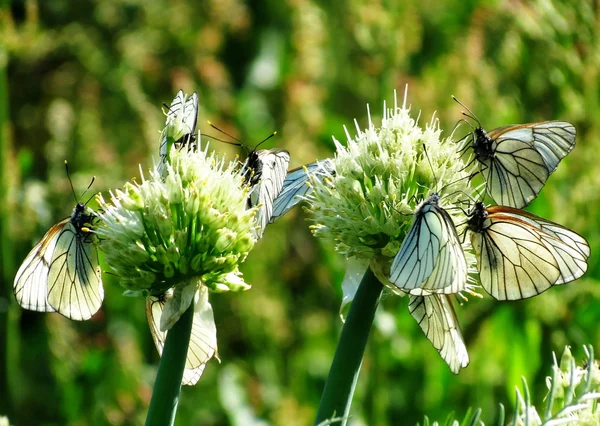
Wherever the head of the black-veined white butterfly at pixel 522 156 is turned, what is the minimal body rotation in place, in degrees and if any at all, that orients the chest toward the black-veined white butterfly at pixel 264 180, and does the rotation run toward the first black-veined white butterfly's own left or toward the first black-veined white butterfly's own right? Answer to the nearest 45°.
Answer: approximately 45° to the first black-veined white butterfly's own left

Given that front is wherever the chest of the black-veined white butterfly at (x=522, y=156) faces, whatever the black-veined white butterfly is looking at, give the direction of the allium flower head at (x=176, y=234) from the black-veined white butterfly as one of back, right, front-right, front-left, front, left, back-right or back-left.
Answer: front-left

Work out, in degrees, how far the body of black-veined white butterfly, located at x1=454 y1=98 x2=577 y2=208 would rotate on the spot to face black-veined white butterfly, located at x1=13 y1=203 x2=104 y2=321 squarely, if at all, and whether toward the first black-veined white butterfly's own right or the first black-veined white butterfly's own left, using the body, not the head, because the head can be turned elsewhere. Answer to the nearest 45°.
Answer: approximately 45° to the first black-veined white butterfly's own left

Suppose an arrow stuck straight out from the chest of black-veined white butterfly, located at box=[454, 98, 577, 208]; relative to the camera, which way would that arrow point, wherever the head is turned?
to the viewer's left

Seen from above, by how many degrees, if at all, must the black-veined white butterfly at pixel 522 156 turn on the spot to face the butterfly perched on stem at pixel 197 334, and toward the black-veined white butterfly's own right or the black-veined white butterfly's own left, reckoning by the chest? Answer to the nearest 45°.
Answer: approximately 45° to the black-veined white butterfly's own left
